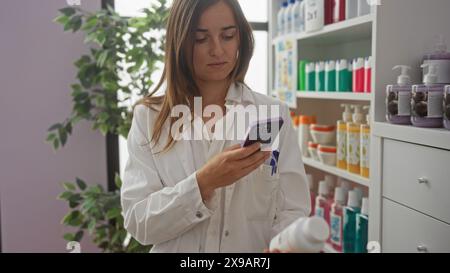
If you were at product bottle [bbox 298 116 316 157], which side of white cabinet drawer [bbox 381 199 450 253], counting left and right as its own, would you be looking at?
right

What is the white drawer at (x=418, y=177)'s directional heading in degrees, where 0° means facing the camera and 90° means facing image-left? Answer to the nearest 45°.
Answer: approximately 45°

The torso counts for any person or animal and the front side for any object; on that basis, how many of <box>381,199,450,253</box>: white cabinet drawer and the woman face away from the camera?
0

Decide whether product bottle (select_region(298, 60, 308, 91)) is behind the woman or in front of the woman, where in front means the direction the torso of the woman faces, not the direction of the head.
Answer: behind

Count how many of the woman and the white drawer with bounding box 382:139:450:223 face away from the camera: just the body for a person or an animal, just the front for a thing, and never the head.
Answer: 0

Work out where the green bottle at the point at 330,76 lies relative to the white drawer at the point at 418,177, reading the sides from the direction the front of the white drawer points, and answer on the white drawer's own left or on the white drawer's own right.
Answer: on the white drawer's own right
